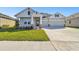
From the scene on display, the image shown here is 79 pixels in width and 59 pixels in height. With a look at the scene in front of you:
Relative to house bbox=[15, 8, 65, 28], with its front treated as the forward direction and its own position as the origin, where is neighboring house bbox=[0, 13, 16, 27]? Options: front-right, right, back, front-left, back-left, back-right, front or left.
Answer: front-right

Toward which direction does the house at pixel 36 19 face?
toward the camera

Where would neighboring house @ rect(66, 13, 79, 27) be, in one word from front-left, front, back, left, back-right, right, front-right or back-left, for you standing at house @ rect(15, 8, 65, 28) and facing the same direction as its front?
back-left
